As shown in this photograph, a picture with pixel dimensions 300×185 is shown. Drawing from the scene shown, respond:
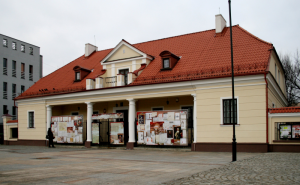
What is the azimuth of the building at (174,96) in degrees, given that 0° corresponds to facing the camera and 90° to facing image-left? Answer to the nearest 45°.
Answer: approximately 45°

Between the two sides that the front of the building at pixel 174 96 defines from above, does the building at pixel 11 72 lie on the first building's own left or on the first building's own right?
on the first building's own right
